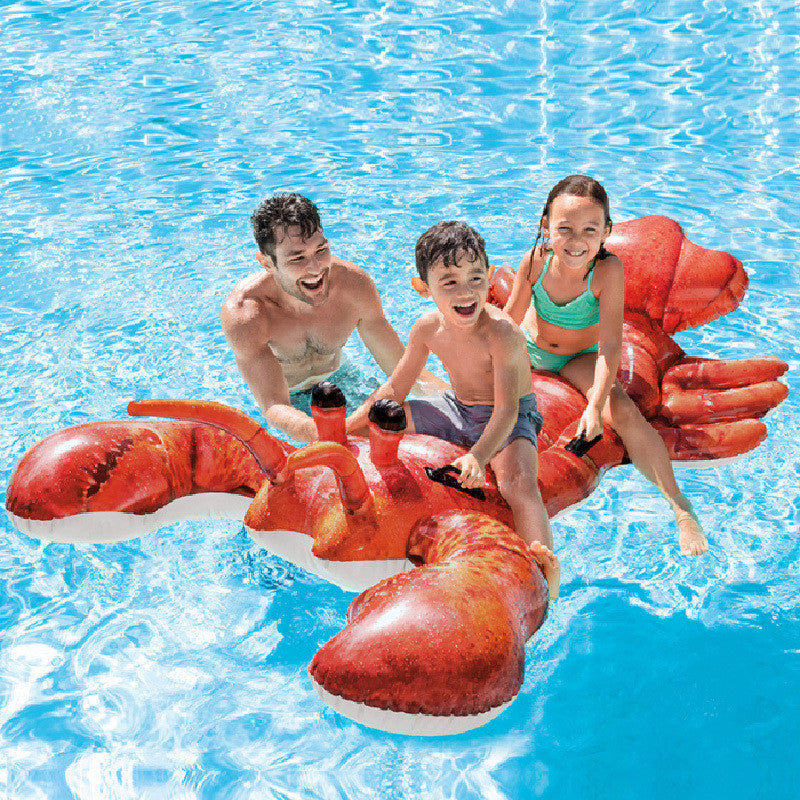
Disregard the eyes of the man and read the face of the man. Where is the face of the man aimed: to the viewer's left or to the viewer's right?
to the viewer's right

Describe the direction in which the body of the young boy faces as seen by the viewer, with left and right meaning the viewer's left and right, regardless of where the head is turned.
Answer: facing the viewer

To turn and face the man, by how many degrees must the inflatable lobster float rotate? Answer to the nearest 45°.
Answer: approximately 135° to its right

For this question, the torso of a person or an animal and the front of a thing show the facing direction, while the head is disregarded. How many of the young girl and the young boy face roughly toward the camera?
2

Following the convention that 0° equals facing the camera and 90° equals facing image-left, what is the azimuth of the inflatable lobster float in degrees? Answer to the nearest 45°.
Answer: approximately 45°

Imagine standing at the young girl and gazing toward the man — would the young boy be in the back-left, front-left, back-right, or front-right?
front-left

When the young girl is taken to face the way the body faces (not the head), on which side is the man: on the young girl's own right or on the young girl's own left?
on the young girl's own right

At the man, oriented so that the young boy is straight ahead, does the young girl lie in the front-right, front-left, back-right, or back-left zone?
front-left

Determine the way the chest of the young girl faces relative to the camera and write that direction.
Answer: toward the camera
